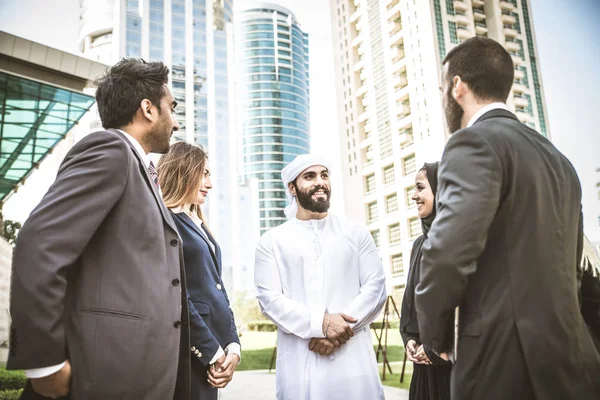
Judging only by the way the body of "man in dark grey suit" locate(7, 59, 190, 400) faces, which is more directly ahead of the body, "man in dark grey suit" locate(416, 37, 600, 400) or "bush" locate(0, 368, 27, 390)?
the man in dark grey suit

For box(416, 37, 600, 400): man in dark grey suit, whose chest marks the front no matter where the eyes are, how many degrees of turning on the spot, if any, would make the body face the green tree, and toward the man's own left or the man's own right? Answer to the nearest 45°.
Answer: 0° — they already face it

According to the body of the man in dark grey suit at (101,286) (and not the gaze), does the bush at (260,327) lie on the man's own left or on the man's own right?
on the man's own left

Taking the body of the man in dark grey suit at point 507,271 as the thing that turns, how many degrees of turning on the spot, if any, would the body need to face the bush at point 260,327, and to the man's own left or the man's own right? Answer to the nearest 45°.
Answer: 0° — they already face it

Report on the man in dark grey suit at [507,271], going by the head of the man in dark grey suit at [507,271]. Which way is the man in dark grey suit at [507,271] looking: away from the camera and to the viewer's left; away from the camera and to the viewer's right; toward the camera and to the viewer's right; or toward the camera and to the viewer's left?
away from the camera and to the viewer's left

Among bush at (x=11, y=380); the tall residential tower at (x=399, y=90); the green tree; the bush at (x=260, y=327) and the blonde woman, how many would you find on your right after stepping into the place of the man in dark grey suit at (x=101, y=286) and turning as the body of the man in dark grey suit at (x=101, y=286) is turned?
0

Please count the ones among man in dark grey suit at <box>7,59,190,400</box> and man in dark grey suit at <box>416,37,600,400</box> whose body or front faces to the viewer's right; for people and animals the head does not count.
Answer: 1

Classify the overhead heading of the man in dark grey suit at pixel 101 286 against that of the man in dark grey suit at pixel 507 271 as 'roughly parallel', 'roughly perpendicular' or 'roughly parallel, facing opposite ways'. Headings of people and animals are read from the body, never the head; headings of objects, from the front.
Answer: roughly perpendicular

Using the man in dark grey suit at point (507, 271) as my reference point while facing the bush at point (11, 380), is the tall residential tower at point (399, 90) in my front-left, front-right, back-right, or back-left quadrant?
front-right

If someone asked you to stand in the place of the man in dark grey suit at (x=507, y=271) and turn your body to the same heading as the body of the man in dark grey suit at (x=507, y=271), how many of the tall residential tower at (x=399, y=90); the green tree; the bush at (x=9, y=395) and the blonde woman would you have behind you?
0

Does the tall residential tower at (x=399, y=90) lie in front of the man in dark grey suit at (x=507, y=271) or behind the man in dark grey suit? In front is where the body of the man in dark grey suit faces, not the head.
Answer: in front

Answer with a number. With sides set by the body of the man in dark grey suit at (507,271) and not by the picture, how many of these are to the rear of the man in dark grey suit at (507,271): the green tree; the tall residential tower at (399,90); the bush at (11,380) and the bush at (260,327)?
0

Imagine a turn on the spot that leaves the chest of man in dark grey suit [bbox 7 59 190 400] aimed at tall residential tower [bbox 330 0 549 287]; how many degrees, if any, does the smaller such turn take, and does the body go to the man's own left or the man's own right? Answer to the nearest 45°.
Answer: approximately 45° to the man's own left

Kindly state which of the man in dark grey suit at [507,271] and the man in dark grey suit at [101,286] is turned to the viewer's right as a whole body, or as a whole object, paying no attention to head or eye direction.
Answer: the man in dark grey suit at [101,286]

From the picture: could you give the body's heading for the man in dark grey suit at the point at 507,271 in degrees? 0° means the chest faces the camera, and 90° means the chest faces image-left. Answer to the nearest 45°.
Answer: approximately 135°

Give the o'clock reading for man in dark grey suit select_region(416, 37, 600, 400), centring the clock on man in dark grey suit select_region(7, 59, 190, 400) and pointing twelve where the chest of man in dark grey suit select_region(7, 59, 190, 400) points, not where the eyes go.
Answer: man in dark grey suit select_region(416, 37, 600, 400) is roughly at 1 o'clock from man in dark grey suit select_region(7, 59, 190, 400).

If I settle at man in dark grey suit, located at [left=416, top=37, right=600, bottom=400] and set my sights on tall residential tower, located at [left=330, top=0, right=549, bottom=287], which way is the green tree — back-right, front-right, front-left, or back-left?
front-left

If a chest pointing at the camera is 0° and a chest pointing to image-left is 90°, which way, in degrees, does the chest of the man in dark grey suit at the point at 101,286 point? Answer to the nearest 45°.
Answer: approximately 270°
